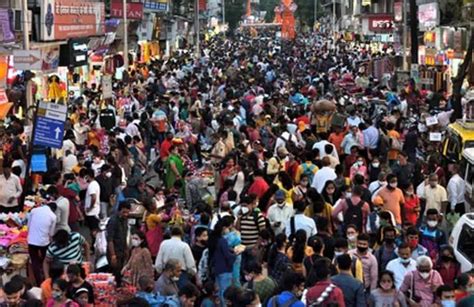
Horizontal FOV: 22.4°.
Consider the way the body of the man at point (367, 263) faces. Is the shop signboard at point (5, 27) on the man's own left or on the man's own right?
on the man's own right

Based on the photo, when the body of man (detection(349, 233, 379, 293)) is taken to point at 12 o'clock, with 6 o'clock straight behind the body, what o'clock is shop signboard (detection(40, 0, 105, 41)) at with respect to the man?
The shop signboard is roughly at 4 o'clock from the man.

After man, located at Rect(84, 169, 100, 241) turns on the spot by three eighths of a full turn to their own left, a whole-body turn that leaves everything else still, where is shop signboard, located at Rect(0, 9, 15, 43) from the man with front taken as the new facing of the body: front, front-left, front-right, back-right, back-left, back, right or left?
back-left

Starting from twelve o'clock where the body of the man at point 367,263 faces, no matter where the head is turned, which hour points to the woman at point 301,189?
The woman is roughly at 4 o'clock from the man.

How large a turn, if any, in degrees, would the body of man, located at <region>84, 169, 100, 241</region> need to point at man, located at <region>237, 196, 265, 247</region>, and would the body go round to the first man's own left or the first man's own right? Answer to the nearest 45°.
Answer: approximately 135° to the first man's own left

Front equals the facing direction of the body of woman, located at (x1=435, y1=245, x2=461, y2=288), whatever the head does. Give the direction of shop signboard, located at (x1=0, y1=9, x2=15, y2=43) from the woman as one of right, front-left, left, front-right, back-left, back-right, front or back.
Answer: back-right

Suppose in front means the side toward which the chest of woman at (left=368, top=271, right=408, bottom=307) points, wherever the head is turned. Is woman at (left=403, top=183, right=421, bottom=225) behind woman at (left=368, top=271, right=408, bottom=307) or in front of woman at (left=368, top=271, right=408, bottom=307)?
behind

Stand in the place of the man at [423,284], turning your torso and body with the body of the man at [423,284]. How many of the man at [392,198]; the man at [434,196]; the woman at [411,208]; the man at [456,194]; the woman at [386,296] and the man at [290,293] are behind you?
4

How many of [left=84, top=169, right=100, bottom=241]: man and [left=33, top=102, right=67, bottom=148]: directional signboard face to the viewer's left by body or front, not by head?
1
